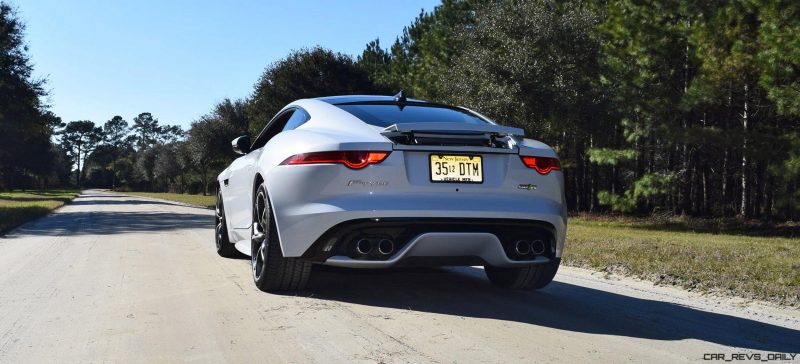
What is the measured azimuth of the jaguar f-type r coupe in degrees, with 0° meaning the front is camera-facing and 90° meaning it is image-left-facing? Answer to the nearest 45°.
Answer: approximately 135°
